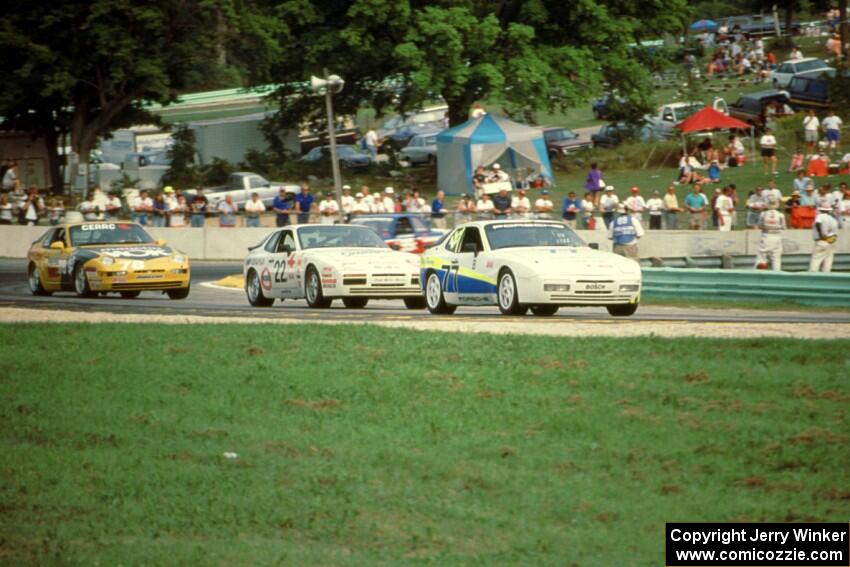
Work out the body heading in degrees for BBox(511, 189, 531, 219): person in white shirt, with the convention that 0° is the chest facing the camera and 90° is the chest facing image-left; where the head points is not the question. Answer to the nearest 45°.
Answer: approximately 0°

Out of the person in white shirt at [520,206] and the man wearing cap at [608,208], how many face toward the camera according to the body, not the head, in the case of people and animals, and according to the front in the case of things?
2

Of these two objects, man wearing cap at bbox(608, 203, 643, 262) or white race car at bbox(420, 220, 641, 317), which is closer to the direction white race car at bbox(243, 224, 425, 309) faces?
the white race car

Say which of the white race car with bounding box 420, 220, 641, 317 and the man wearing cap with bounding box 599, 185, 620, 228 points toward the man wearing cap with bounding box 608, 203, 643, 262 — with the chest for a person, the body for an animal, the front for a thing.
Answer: the man wearing cap with bounding box 599, 185, 620, 228

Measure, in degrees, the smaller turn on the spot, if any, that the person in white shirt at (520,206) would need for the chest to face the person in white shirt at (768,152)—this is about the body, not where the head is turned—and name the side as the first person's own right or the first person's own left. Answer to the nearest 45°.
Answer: approximately 135° to the first person's own left

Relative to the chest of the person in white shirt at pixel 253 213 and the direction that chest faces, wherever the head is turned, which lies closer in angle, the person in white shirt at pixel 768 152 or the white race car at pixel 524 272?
the white race car

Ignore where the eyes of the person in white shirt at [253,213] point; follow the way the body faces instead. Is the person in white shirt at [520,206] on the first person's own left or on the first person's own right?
on the first person's own left

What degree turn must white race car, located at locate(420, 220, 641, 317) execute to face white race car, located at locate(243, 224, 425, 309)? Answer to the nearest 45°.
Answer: approximately 180°
